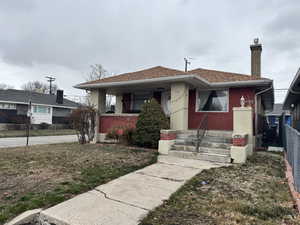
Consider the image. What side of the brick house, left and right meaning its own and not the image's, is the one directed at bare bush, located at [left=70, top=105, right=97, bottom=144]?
right

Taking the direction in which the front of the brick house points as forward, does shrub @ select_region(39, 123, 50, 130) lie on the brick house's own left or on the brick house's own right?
on the brick house's own right

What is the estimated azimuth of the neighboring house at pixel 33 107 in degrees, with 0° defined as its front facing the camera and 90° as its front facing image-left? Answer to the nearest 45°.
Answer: approximately 0°

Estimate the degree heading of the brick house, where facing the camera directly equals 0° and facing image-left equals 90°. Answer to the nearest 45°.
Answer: approximately 0°

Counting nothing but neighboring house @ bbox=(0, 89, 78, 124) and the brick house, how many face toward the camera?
2
